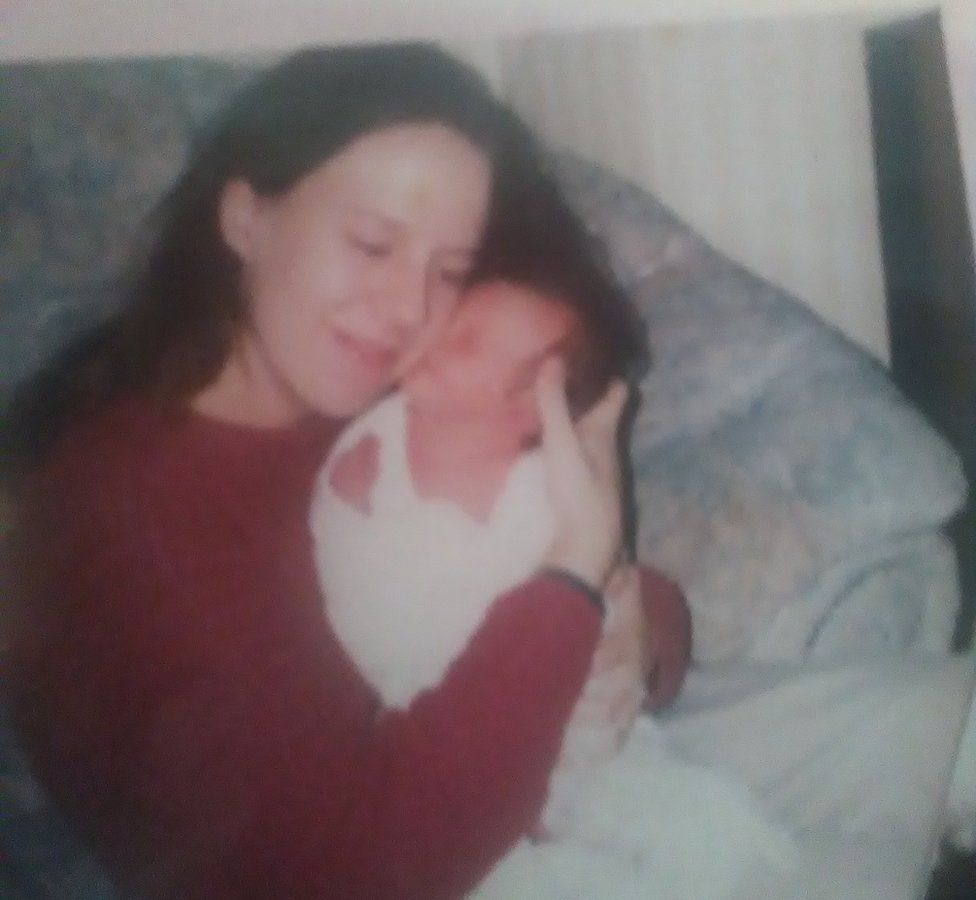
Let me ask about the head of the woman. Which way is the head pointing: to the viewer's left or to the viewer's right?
to the viewer's right

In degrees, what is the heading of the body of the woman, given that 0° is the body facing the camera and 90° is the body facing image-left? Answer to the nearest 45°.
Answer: approximately 315°

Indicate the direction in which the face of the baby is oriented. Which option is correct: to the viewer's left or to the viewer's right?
to the viewer's left
